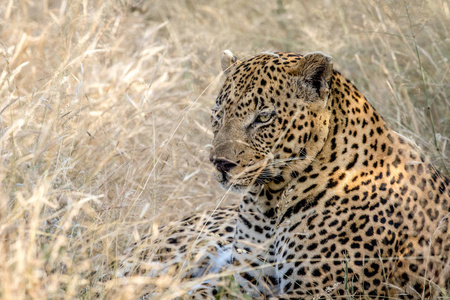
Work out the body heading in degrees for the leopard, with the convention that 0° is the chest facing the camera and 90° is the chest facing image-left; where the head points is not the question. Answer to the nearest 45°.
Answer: approximately 45°
